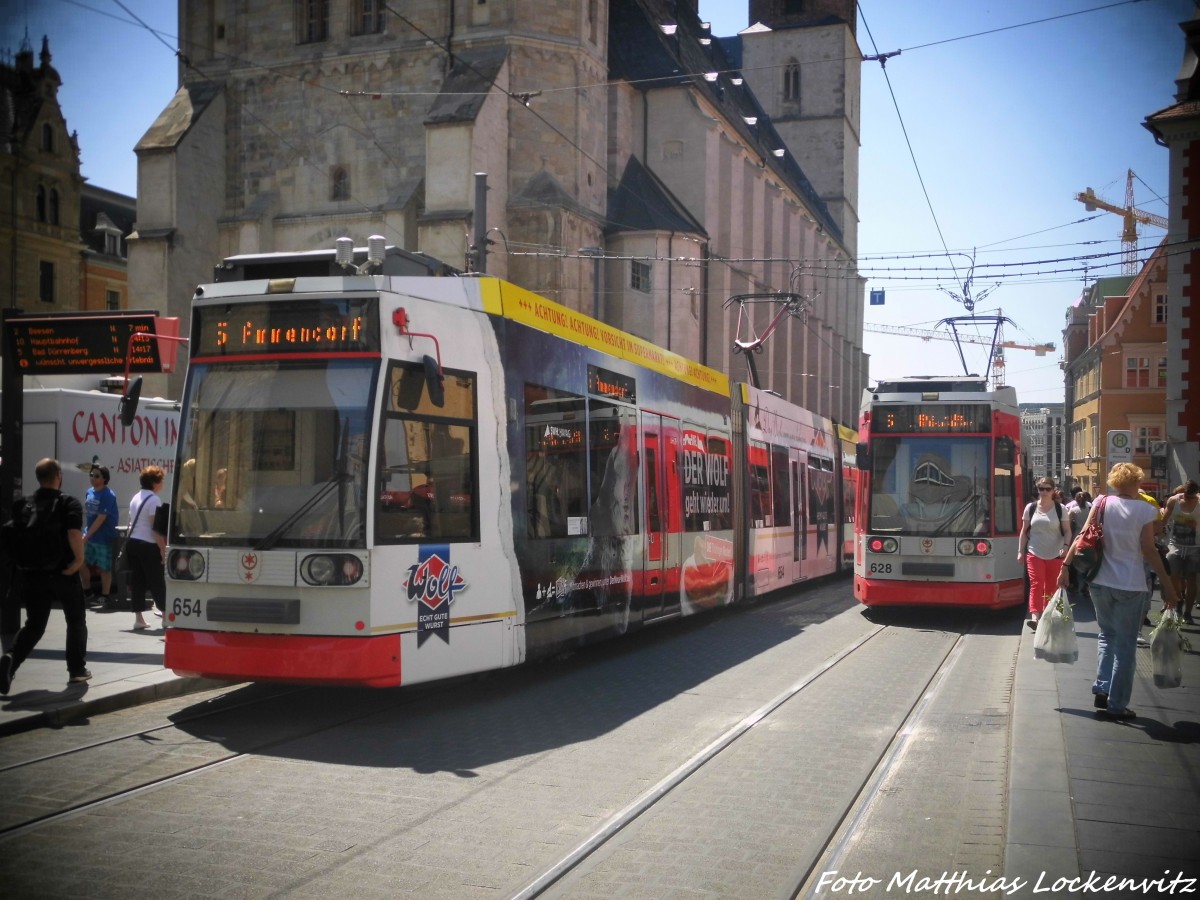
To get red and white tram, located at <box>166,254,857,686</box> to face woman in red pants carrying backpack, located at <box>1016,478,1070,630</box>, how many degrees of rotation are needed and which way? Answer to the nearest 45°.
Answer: approximately 180°

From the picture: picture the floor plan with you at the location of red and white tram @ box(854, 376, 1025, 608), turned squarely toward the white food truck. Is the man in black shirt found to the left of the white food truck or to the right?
left

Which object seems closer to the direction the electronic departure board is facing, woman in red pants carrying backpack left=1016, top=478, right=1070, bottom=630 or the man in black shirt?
the man in black shirt
